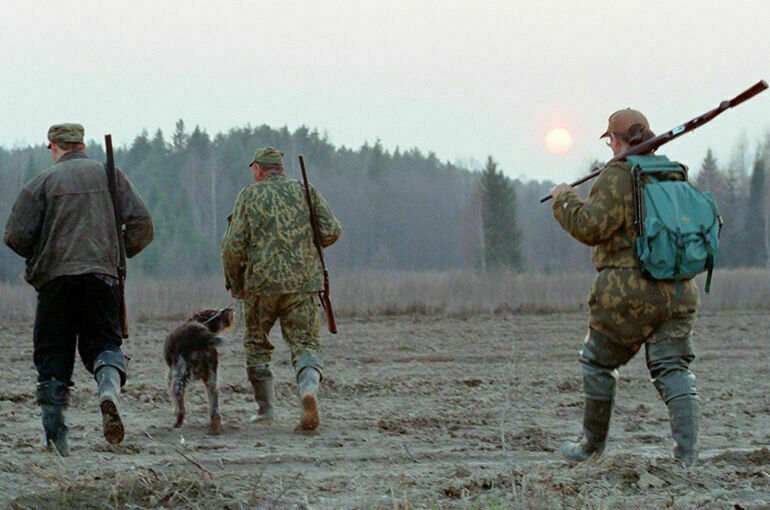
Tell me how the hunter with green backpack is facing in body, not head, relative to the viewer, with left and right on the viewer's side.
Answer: facing away from the viewer and to the left of the viewer

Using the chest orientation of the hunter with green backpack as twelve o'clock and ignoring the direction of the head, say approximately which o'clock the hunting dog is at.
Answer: The hunting dog is roughly at 11 o'clock from the hunter with green backpack.
